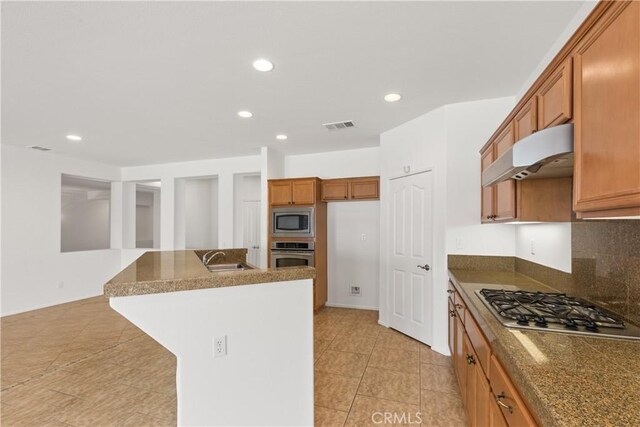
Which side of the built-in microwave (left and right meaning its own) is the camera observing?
front

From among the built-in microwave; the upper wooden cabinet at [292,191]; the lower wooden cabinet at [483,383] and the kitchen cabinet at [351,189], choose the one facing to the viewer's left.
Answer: the lower wooden cabinet

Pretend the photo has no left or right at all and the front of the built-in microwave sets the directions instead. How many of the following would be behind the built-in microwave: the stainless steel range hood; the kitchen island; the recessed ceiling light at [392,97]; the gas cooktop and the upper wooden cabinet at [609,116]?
0

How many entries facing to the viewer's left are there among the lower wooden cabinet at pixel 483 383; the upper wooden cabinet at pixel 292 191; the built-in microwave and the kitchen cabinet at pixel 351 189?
1

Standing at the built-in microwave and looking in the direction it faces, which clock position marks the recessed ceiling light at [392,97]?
The recessed ceiling light is roughly at 11 o'clock from the built-in microwave.

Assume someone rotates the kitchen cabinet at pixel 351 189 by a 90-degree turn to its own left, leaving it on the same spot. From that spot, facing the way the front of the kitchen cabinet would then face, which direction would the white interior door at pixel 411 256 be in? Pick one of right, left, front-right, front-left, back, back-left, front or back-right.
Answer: front-right

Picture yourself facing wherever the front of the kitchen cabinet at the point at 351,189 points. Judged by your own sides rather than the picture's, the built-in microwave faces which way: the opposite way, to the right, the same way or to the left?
the same way

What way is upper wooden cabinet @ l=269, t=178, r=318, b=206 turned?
toward the camera

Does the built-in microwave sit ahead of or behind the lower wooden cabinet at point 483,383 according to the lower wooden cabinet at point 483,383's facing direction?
ahead

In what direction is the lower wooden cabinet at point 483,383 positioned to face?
to the viewer's left

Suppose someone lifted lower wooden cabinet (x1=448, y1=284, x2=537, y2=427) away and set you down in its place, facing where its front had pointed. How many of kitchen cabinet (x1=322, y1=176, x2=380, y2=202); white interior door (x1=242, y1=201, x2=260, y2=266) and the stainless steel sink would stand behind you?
0

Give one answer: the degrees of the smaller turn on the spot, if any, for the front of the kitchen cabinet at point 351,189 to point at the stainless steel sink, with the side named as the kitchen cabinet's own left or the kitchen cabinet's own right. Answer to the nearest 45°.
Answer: approximately 45° to the kitchen cabinet's own right

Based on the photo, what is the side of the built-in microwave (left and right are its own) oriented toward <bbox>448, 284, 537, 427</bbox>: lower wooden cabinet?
front

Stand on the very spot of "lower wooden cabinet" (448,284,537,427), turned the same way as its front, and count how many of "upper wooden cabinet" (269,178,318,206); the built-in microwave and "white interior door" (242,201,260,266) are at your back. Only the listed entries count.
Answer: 0

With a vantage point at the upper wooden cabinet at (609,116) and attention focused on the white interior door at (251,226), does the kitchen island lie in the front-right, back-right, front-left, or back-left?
front-left

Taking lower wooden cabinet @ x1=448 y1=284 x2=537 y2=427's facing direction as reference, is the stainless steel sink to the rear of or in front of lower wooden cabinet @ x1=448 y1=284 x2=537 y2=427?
in front

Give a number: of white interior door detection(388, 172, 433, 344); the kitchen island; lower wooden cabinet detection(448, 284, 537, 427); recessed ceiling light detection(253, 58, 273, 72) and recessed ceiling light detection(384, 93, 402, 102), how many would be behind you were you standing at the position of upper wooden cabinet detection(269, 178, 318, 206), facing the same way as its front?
0

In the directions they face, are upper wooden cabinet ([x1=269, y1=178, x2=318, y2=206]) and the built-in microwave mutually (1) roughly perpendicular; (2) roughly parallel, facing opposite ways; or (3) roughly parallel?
roughly parallel
